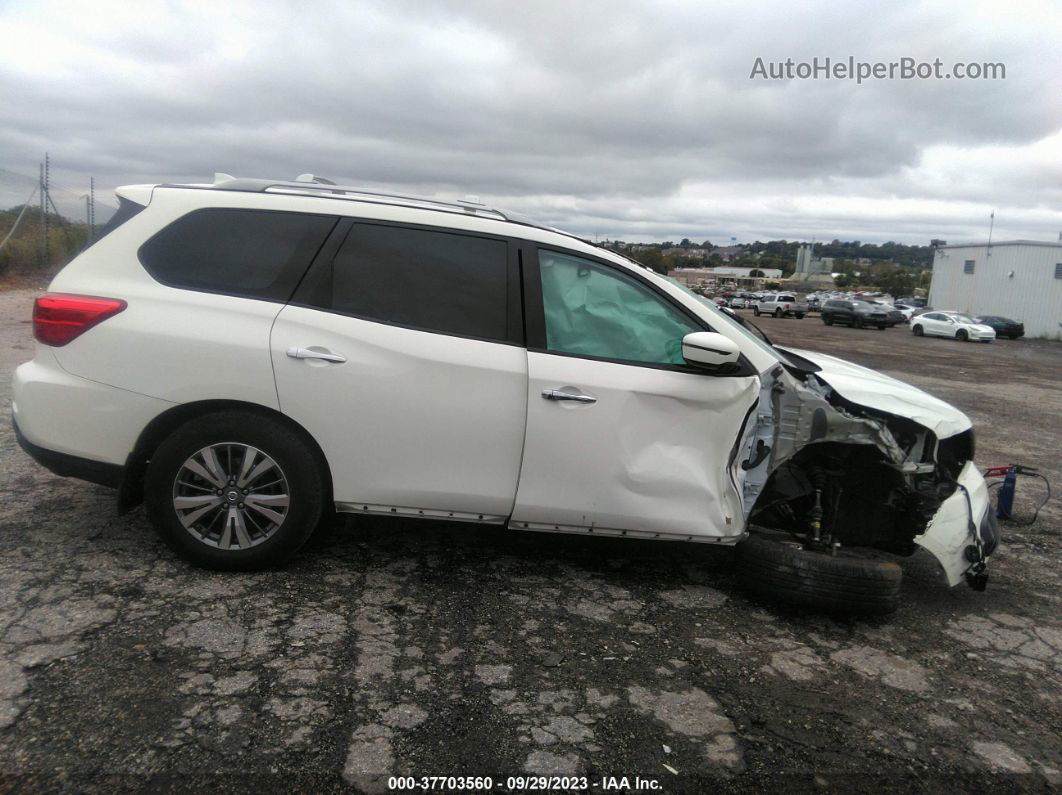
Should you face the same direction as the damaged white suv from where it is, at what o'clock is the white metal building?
The white metal building is roughly at 10 o'clock from the damaged white suv.

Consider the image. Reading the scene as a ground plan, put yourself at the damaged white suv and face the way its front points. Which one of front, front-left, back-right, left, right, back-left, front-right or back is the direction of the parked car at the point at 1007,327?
front-left

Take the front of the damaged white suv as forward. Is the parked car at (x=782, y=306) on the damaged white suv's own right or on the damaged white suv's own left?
on the damaged white suv's own left

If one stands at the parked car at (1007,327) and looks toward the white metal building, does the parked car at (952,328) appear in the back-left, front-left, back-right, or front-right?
back-left

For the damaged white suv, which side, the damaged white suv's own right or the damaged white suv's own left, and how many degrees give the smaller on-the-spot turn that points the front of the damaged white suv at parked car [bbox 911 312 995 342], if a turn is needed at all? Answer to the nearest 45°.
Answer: approximately 45° to the damaged white suv's own left

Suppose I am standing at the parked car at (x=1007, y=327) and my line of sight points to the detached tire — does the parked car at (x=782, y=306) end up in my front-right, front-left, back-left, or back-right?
back-right

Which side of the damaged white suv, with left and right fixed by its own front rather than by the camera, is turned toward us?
right

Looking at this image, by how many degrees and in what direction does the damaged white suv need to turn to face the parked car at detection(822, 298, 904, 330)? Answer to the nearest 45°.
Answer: approximately 45° to its left
